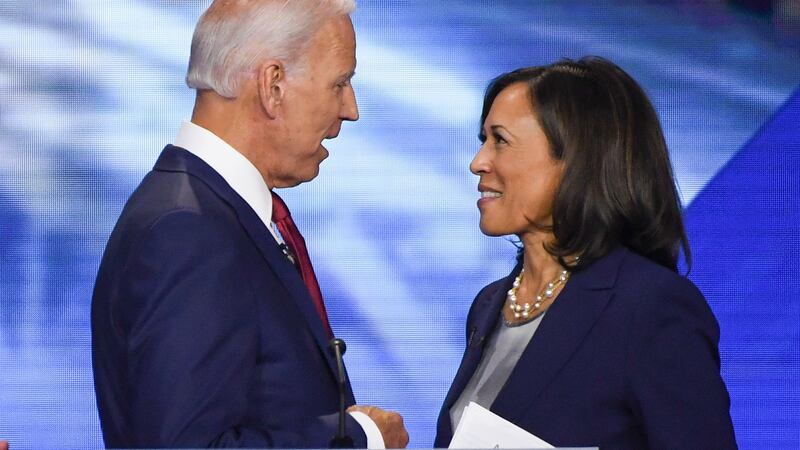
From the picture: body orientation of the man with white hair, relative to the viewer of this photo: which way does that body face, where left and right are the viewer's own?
facing to the right of the viewer

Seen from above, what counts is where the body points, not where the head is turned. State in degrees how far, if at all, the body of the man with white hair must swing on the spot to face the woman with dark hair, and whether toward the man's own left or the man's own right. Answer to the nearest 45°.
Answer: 0° — they already face them

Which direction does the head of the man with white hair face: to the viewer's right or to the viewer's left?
to the viewer's right

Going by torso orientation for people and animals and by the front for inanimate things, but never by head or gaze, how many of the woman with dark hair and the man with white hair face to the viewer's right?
1

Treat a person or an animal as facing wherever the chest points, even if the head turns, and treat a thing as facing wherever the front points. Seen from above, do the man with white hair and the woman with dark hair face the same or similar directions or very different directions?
very different directions

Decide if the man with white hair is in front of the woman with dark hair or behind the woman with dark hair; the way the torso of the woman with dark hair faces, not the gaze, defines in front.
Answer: in front

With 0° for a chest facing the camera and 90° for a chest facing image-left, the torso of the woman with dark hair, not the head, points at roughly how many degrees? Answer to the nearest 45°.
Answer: approximately 45°

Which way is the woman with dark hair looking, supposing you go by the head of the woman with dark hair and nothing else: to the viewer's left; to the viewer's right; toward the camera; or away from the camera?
to the viewer's left
